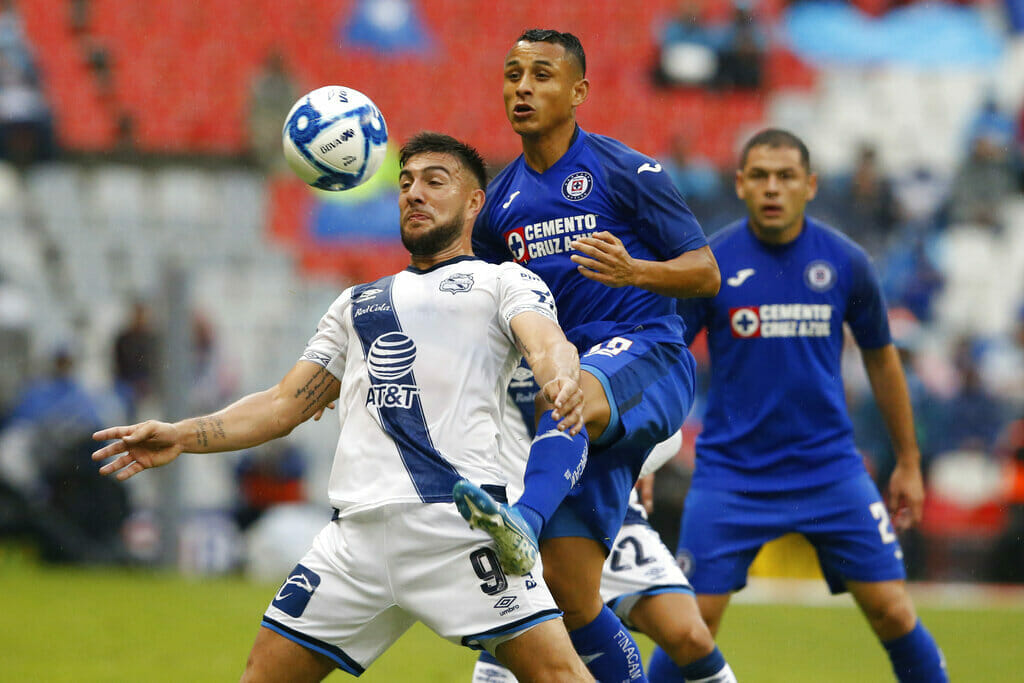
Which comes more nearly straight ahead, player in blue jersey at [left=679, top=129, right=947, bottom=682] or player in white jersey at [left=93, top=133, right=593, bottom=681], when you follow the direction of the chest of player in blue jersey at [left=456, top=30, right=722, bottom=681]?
the player in white jersey

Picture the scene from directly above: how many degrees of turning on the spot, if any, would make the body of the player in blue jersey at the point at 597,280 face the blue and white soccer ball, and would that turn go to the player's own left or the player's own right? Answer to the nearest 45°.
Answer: approximately 45° to the player's own right

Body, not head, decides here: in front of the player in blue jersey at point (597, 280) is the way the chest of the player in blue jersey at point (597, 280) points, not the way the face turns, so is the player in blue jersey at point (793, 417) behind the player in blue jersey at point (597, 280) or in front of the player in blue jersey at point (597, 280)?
behind

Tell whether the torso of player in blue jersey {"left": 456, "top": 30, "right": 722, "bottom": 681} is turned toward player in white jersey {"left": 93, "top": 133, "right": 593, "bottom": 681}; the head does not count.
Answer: yes

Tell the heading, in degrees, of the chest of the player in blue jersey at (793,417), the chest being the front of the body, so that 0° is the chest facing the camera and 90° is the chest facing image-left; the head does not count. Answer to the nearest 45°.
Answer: approximately 0°

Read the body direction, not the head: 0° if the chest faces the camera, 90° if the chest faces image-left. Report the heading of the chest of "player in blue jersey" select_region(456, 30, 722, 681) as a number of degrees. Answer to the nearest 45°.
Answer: approximately 45°

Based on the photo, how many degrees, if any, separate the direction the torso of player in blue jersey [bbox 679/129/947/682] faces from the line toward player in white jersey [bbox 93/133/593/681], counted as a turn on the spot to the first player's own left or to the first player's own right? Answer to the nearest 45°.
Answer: approximately 45° to the first player's own right

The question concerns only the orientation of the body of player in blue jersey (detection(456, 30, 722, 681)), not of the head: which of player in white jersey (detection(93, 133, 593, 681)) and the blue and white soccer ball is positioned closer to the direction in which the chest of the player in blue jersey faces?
the player in white jersey

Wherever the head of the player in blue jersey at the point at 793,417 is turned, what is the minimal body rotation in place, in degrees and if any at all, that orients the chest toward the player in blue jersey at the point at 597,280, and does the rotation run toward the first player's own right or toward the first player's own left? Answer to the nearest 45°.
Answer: approximately 45° to the first player's own right
